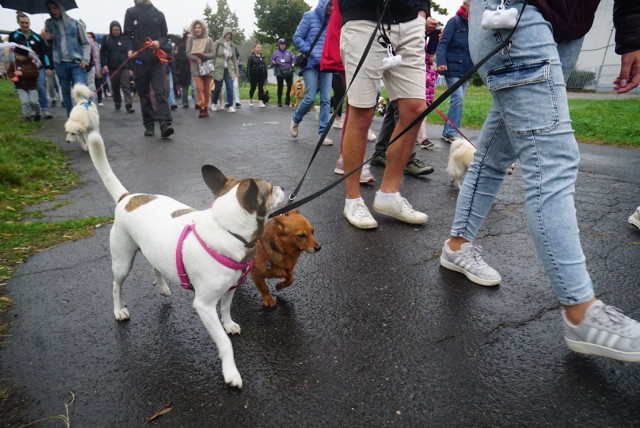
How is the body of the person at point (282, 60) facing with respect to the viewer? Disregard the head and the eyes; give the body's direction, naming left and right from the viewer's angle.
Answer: facing the viewer

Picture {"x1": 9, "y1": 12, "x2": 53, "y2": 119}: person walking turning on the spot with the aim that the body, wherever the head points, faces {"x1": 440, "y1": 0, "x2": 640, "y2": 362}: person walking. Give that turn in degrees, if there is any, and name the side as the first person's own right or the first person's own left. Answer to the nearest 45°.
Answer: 0° — they already face them

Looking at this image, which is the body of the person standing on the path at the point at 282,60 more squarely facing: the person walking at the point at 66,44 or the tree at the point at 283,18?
the person walking

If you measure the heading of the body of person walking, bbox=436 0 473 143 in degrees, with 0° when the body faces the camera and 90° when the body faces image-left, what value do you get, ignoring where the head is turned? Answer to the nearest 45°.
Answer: approximately 315°

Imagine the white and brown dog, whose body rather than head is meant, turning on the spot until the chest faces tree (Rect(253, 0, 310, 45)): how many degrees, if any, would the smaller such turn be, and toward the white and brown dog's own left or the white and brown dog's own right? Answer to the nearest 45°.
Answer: approximately 135° to the white and brown dog's own left

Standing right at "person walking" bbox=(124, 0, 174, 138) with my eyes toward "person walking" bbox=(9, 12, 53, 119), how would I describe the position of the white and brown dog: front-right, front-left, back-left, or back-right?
back-left

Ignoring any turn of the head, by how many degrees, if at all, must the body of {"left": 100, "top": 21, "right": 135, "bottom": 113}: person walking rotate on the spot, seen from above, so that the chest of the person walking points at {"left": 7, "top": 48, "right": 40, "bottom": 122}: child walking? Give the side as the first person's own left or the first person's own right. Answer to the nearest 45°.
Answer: approximately 45° to the first person's own right

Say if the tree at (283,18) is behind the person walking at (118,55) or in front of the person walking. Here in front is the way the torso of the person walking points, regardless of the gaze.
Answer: behind

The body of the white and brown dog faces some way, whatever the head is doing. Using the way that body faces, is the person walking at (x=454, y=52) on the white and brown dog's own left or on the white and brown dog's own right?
on the white and brown dog's own left

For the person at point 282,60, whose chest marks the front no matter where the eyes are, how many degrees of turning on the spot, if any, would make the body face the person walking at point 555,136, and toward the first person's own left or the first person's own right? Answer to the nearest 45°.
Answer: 0° — they already face them

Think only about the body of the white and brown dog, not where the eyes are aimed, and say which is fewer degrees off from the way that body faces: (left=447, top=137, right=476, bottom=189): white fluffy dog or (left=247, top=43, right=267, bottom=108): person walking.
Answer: the white fluffy dog

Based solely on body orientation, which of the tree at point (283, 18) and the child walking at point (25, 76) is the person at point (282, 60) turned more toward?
the child walking

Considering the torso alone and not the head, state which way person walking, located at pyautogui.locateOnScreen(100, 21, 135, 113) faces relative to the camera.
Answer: toward the camera

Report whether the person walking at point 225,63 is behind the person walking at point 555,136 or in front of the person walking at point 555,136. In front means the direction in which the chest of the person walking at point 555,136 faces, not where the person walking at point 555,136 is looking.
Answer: behind

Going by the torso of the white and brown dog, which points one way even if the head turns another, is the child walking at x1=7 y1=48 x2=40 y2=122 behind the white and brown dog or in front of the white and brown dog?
behind
